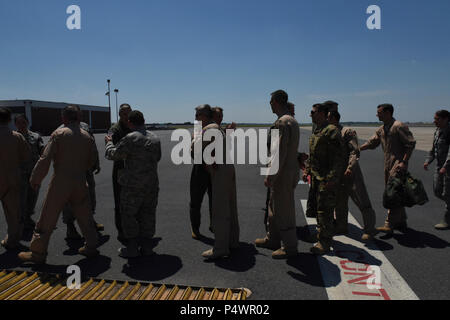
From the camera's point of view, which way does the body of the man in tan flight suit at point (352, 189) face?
to the viewer's left

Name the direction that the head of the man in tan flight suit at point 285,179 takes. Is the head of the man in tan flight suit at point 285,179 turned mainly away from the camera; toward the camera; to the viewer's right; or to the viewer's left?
to the viewer's left

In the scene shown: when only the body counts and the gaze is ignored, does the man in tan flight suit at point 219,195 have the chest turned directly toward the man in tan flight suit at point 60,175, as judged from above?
yes

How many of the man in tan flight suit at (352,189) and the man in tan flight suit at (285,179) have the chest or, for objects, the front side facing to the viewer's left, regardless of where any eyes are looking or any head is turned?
2

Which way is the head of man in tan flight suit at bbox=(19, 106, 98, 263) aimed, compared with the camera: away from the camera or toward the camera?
away from the camera

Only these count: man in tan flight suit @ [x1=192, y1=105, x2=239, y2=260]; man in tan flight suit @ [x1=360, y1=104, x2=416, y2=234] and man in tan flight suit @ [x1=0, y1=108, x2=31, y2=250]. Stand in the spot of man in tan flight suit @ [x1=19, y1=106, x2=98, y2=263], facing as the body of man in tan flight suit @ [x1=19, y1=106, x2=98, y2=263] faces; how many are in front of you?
1

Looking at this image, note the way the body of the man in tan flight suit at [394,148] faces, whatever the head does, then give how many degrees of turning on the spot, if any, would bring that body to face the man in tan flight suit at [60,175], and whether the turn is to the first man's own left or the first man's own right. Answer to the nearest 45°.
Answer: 0° — they already face them

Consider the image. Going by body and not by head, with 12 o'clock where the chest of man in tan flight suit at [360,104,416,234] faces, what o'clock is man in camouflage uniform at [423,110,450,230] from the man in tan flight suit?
The man in camouflage uniform is roughly at 6 o'clock from the man in tan flight suit.

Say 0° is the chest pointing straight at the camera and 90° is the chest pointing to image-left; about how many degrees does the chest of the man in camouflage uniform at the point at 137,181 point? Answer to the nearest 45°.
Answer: approximately 135°

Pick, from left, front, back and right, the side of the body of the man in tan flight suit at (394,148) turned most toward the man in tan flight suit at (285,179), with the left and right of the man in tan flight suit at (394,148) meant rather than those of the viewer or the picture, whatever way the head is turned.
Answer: front

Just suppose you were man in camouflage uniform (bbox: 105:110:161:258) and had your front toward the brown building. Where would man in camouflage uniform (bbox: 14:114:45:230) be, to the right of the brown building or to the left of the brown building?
left

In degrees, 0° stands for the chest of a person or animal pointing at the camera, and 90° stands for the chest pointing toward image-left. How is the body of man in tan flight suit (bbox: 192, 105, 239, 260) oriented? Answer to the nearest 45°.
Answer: approximately 90°

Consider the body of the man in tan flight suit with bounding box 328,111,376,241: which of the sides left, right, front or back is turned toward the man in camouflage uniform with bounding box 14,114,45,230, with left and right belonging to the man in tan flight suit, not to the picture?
front
